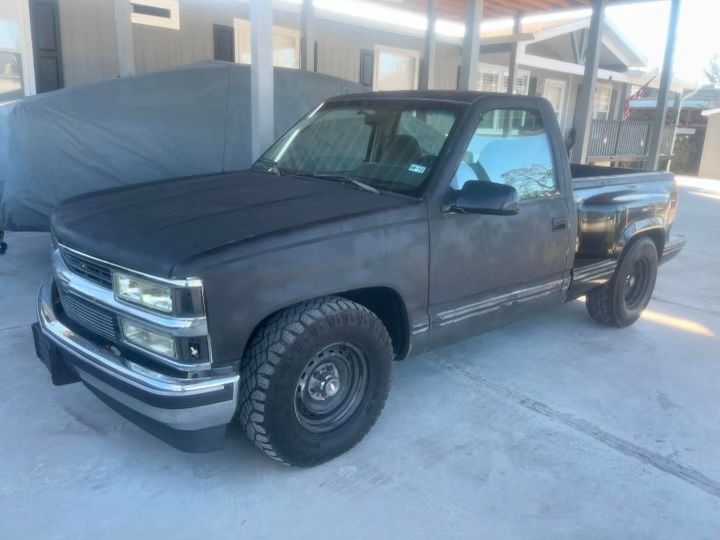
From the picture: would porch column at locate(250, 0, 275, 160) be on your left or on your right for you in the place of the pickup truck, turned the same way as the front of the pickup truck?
on your right

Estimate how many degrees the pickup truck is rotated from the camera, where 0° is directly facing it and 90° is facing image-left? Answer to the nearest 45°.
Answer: approximately 45°

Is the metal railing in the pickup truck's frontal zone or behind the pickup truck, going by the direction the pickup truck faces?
behind

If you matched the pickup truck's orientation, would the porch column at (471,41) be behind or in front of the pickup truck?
behind

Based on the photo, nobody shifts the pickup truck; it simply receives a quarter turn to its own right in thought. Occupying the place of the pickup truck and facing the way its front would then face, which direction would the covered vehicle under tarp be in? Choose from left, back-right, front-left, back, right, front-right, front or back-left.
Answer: front

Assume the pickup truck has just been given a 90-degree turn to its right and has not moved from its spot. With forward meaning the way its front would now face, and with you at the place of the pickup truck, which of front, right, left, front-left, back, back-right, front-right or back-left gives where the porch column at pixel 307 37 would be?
front-right

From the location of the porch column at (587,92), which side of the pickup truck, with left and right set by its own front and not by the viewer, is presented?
back

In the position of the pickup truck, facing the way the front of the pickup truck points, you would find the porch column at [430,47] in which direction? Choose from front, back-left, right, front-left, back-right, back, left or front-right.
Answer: back-right
